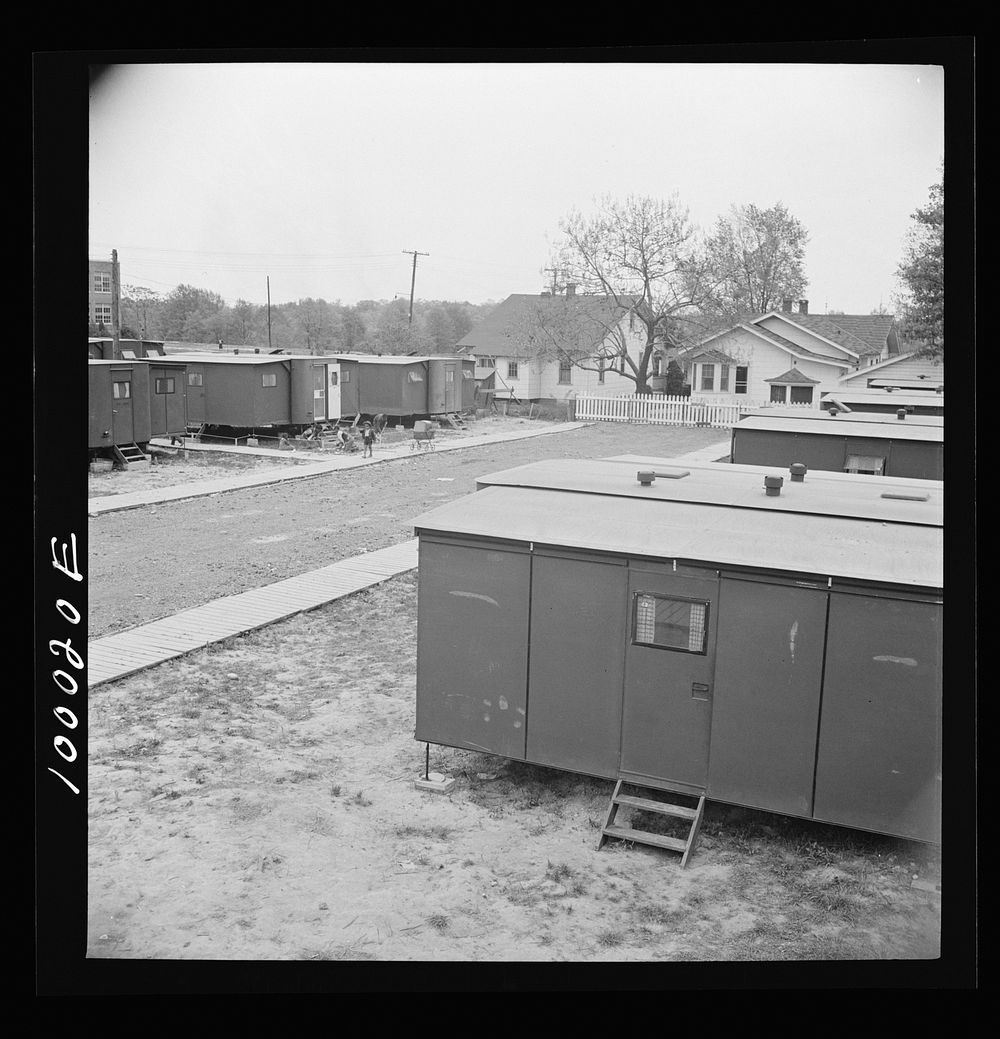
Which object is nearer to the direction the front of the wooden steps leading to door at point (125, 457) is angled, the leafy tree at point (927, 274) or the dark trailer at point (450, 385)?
the leafy tree

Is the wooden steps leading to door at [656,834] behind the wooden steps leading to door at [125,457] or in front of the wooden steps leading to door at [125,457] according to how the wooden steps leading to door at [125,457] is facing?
in front

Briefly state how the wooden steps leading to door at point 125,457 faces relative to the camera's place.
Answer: facing the viewer and to the right of the viewer

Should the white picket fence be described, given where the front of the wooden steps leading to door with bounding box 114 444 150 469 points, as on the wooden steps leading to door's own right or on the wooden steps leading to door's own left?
on the wooden steps leading to door's own left

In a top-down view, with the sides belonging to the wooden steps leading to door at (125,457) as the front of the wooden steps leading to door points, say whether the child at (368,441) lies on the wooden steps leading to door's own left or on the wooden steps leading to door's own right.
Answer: on the wooden steps leading to door's own left
